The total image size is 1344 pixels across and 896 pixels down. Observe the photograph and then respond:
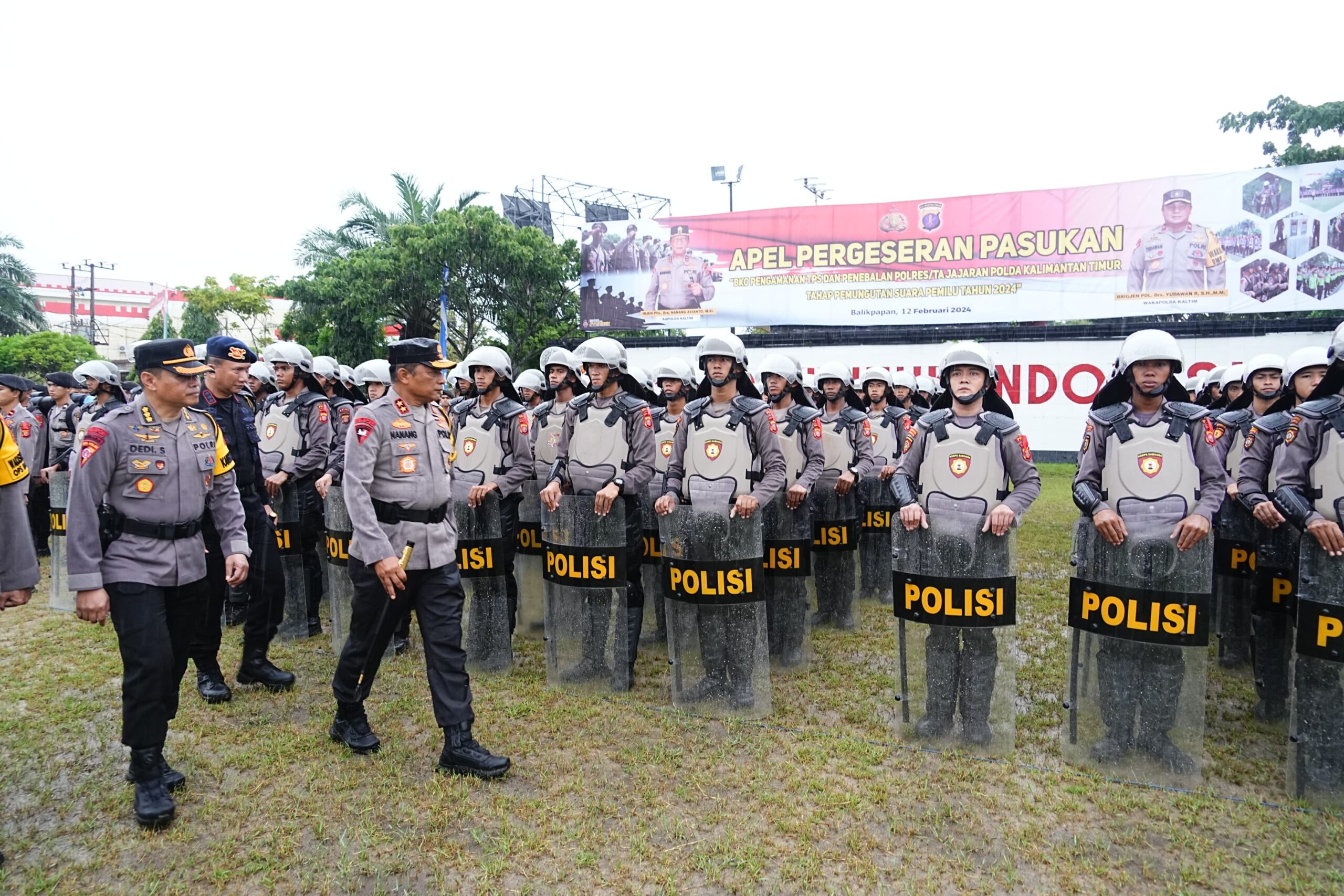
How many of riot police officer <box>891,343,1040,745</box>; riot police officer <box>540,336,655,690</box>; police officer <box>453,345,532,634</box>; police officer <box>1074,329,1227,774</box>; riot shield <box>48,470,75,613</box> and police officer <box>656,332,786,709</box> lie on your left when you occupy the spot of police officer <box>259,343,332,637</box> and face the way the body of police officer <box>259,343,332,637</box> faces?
5

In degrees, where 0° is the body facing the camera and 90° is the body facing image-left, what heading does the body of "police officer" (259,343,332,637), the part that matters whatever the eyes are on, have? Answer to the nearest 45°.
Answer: approximately 45°

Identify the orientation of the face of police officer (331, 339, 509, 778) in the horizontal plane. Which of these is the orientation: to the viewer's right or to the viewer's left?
to the viewer's right

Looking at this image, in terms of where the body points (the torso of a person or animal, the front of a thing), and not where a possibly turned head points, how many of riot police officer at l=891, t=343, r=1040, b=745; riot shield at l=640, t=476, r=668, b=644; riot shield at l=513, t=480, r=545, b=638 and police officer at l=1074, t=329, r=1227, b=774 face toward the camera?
4

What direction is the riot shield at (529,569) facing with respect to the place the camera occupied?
facing the viewer

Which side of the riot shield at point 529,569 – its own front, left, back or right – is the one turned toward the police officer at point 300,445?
right

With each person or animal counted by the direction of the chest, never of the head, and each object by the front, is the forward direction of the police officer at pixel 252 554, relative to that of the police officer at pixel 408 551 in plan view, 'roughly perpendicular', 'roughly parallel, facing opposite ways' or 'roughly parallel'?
roughly parallel

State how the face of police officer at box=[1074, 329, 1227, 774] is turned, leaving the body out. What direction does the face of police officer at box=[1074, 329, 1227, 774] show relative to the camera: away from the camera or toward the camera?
toward the camera

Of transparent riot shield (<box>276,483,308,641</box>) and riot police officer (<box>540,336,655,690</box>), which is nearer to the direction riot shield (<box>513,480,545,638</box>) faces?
the riot police officer

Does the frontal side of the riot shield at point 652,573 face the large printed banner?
no

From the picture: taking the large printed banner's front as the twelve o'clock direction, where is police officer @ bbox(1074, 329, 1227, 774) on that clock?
The police officer is roughly at 12 o'clock from the large printed banner.

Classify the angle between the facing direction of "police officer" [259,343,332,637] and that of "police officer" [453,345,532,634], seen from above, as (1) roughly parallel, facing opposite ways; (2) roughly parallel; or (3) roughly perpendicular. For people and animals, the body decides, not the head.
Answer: roughly parallel

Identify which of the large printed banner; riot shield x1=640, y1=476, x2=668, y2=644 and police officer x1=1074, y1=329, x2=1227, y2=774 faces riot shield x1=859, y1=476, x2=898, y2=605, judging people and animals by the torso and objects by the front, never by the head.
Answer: the large printed banner

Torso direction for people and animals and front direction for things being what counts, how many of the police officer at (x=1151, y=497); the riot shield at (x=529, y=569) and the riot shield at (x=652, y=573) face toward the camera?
3

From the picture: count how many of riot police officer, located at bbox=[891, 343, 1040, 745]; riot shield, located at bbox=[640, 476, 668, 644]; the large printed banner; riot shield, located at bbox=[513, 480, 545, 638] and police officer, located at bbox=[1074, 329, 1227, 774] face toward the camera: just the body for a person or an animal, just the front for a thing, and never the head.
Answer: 5

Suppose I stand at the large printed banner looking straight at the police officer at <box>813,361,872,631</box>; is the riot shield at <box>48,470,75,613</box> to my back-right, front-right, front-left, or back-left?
front-right

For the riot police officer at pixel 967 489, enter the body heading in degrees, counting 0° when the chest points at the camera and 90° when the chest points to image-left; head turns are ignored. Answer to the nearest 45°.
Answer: approximately 0°

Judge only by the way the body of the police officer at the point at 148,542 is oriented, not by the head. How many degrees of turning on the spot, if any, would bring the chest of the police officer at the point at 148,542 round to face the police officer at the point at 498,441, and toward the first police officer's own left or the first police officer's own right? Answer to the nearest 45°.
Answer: approximately 90° to the first police officer's own left

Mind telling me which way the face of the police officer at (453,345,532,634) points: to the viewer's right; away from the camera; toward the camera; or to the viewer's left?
toward the camera

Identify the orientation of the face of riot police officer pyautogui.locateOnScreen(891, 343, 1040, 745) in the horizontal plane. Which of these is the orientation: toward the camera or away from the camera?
toward the camera

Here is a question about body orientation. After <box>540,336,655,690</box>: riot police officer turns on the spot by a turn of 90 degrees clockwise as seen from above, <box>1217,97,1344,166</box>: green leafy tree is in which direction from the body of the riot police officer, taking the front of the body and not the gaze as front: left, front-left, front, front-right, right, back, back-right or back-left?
right
